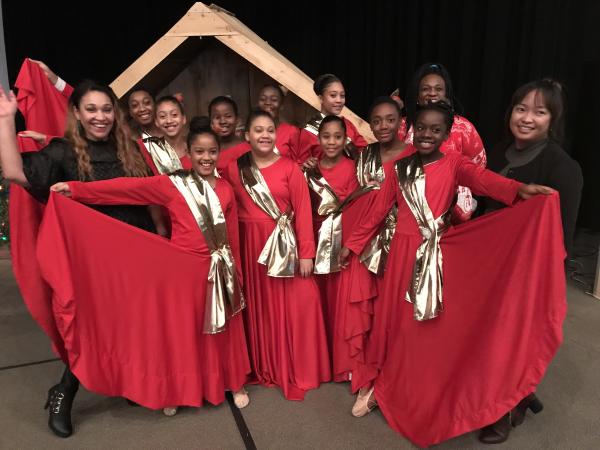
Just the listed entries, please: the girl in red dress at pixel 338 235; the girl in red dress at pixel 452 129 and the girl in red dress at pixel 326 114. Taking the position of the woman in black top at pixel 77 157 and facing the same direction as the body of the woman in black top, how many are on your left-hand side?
3

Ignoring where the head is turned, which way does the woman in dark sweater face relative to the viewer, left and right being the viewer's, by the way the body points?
facing the viewer and to the left of the viewer

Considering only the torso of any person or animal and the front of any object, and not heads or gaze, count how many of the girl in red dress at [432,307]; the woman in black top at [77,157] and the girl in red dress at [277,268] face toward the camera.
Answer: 3

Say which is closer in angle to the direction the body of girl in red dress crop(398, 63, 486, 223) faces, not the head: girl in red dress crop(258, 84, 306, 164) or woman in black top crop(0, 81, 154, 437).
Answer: the woman in black top

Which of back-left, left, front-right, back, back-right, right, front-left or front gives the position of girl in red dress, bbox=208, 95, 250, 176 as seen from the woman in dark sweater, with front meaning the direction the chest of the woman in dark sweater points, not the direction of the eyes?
front-right

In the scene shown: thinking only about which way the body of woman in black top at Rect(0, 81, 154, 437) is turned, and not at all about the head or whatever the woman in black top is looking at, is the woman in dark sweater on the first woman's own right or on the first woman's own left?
on the first woman's own left

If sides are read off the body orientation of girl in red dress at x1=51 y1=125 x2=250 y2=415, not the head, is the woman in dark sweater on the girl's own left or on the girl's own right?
on the girl's own left

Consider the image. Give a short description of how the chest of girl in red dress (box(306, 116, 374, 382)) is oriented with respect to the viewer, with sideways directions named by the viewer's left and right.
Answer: facing the viewer

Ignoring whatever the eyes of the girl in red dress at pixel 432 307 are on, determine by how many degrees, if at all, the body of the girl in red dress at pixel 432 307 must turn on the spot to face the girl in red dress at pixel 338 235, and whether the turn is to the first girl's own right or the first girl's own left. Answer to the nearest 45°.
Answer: approximately 135° to the first girl's own right

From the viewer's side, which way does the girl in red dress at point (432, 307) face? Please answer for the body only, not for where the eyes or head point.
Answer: toward the camera

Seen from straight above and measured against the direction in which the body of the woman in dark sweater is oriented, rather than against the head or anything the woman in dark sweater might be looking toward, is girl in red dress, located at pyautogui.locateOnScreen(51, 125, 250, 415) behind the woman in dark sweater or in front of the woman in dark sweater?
in front

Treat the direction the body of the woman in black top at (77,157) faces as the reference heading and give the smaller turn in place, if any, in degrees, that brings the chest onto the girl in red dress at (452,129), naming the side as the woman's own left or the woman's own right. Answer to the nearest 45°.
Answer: approximately 90° to the woman's own left

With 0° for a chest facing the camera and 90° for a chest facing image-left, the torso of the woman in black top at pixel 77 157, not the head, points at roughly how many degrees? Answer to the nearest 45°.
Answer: approximately 0°
